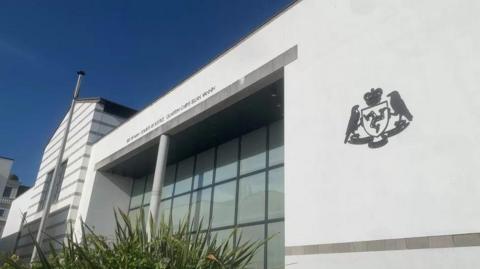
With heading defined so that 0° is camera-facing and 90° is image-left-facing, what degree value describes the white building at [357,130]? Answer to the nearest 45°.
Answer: approximately 45°
